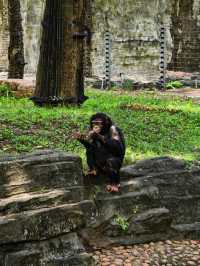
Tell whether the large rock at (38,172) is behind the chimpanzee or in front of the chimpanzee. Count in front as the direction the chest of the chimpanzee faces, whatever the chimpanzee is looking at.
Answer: in front

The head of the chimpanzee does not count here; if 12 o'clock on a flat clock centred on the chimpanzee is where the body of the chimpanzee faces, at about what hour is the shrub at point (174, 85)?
The shrub is roughly at 5 o'clock from the chimpanzee.

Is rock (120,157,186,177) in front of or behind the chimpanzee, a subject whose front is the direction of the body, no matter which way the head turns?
behind

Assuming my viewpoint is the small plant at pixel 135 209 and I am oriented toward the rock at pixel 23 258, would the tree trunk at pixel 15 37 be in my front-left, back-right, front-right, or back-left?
back-right

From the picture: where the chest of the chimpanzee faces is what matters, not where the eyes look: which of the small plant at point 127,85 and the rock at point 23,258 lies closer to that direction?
the rock

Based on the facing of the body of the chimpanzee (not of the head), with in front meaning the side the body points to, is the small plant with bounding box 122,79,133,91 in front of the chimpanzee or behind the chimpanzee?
behind

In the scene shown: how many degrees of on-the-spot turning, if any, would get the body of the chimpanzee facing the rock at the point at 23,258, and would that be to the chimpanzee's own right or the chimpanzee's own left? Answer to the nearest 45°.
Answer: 0° — it already faces it

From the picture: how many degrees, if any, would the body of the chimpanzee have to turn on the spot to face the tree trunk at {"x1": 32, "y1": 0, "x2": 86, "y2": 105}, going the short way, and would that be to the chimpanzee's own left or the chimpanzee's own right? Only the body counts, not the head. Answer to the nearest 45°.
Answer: approximately 135° to the chimpanzee's own right

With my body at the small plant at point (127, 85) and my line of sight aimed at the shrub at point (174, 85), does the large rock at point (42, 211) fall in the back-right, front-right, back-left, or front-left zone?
back-right

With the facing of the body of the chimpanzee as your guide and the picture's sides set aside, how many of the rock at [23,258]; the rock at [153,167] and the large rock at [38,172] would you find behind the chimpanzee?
1

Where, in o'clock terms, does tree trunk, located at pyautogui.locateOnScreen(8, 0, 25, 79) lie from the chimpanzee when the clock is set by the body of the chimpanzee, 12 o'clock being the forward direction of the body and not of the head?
The tree trunk is roughly at 4 o'clock from the chimpanzee.

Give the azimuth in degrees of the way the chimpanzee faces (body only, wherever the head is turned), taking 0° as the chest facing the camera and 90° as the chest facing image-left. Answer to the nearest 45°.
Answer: approximately 45°
